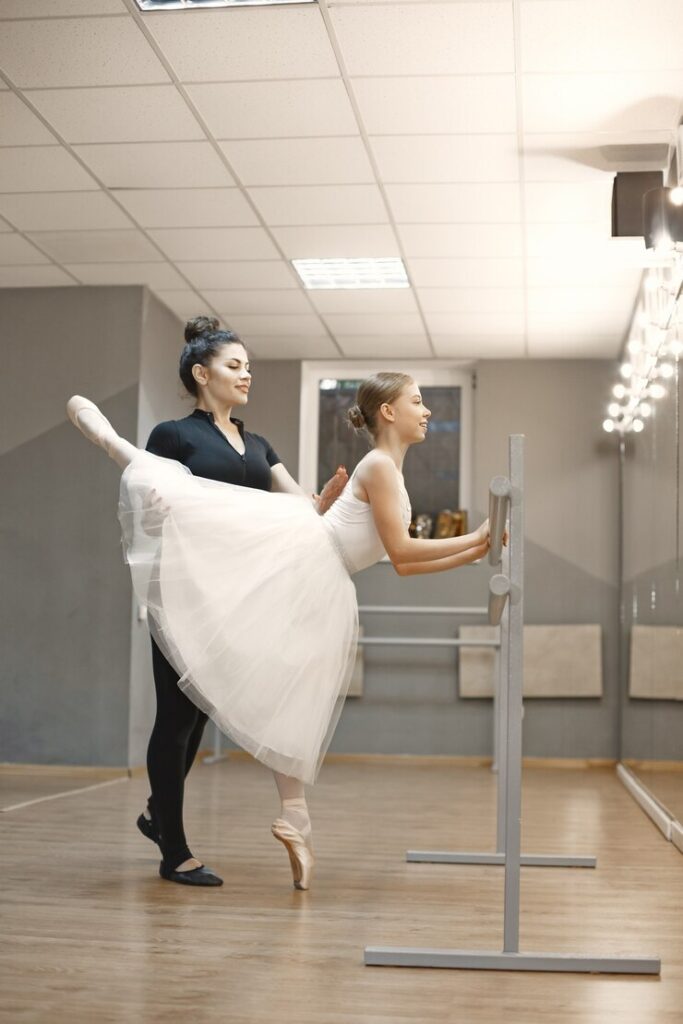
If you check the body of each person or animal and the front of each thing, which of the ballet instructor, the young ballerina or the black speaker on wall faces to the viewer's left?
the black speaker on wall

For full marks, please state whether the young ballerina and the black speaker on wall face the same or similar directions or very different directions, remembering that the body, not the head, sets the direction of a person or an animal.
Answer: very different directions

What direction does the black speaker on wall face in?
to the viewer's left

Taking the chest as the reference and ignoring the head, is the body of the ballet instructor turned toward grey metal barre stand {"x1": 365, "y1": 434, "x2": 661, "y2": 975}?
yes

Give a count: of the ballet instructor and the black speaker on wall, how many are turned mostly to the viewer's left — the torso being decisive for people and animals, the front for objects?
1

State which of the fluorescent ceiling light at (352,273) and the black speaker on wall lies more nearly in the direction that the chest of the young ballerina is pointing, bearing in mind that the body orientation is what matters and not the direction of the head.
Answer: the black speaker on wall

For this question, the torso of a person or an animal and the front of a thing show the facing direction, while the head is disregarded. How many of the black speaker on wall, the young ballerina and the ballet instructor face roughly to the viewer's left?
1

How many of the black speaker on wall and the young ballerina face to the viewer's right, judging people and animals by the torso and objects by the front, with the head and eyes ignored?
1

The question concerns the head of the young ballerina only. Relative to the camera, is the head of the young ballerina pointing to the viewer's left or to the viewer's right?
to the viewer's right

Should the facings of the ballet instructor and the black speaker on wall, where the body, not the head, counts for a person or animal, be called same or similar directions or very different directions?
very different directions

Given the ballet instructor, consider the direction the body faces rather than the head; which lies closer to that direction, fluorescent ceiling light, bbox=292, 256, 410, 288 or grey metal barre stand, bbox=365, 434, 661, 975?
the grey metal barre stand

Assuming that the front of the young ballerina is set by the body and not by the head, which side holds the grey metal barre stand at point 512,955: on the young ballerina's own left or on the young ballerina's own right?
on the young ballerina's own right

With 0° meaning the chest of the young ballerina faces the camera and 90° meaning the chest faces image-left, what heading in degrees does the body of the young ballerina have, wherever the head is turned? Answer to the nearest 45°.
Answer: approximately 270°
